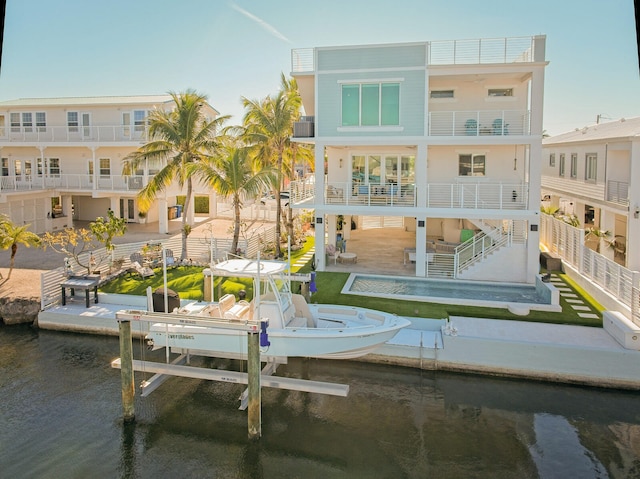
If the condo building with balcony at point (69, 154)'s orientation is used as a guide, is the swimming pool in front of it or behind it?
in front

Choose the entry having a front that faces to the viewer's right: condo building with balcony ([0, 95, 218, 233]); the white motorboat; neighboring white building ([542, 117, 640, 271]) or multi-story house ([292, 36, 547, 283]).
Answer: the white motorboat

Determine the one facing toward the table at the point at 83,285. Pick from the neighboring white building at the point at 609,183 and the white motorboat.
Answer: the neighboring white building

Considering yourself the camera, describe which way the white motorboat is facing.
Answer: facing to the right of the viewer

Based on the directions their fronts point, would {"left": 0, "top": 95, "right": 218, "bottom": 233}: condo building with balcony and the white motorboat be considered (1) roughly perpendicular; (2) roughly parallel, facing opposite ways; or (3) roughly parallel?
roughly perpendicular

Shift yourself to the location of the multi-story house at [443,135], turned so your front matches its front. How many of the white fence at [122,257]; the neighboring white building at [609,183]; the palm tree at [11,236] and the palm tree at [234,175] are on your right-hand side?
3

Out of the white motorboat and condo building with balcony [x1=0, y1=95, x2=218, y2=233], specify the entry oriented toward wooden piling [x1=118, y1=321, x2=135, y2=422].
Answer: the condo building with balcony

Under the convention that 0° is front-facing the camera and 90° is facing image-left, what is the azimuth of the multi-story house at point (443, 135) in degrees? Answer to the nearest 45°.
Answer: approximately 0°

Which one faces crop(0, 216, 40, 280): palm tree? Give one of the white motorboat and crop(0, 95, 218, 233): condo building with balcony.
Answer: the condo building with balcony

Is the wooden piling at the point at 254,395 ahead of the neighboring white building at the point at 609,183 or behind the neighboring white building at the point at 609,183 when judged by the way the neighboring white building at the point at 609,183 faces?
ahead

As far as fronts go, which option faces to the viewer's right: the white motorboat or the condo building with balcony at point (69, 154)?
the white motorboat

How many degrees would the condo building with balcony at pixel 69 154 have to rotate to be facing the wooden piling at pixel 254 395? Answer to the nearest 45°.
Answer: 0° — it already faces it

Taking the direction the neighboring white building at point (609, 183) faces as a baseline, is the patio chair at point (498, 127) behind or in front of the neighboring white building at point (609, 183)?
in front
